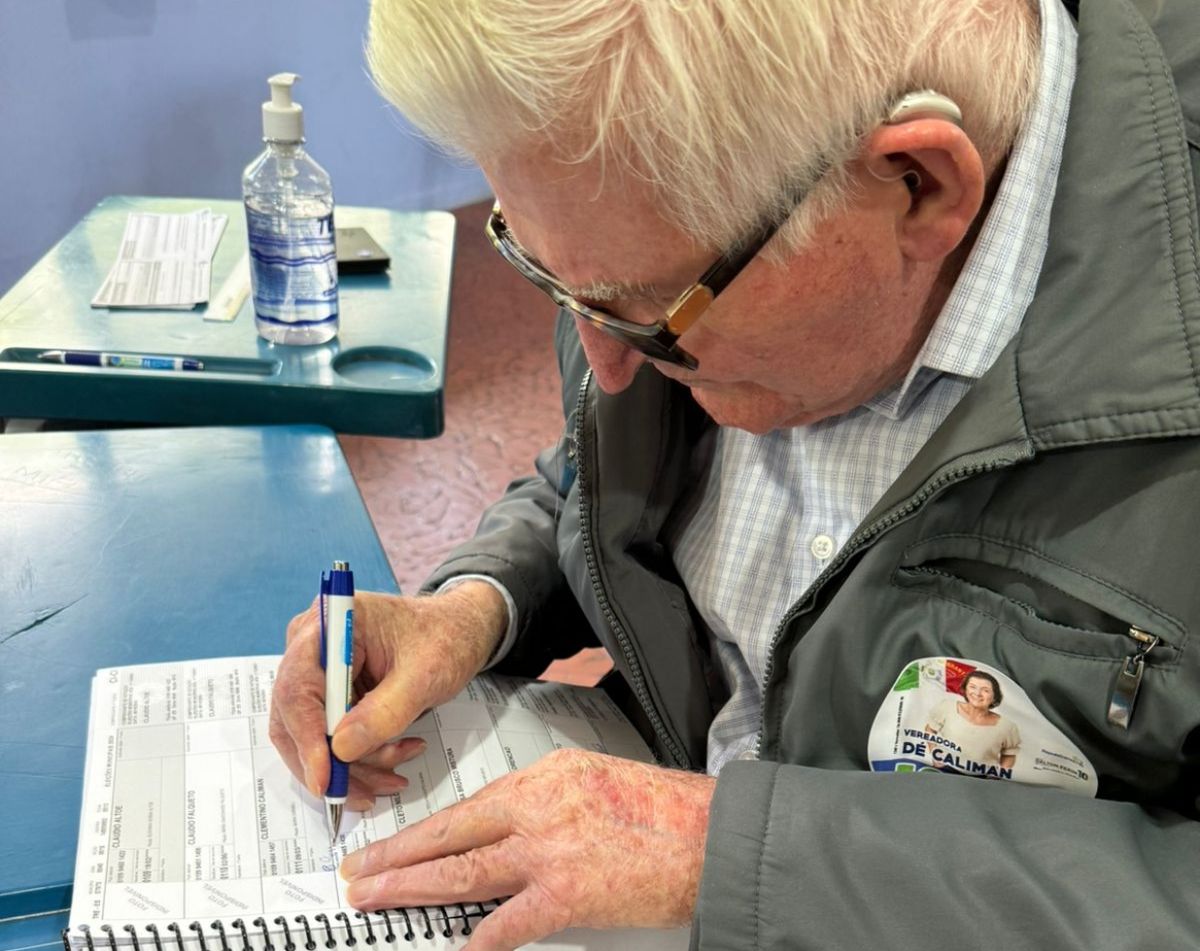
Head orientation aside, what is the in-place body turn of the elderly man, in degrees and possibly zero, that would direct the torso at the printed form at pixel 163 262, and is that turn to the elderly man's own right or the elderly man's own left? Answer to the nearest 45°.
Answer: approximately 90° to the elderly man's own right

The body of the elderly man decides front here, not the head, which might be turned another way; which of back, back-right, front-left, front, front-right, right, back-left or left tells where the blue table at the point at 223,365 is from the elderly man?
right

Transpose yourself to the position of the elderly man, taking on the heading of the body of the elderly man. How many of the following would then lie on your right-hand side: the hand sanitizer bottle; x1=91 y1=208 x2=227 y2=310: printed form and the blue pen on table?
3

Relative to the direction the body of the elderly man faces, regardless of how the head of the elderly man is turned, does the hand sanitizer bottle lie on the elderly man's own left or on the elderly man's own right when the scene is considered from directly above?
on the elderly man's own right

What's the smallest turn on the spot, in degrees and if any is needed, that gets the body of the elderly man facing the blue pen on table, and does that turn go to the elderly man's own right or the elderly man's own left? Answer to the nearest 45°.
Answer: approximately 90° to the elderly man's own right

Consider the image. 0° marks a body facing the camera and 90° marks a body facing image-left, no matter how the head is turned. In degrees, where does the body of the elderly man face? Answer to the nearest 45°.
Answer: approximately 45°
